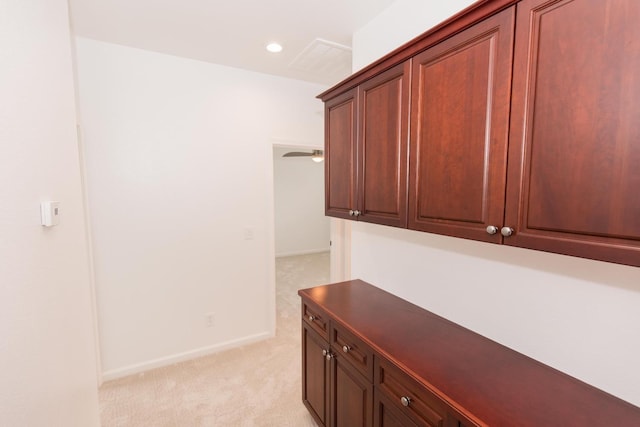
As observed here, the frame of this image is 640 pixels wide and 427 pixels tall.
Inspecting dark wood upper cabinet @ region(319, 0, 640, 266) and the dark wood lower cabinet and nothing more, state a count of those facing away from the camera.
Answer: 0

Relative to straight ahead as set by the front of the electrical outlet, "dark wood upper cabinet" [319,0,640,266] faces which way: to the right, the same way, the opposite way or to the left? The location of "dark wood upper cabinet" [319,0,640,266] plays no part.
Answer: to the right

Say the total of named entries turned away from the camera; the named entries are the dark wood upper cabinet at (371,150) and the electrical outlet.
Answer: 0

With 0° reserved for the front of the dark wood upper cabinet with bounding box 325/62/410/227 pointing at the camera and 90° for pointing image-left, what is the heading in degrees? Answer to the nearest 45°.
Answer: approximately 45°

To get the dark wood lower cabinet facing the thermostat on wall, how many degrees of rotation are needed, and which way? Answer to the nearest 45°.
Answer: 0° — it already faces it

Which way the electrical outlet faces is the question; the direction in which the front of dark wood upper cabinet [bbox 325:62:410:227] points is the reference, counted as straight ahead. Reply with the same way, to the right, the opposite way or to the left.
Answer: to the left

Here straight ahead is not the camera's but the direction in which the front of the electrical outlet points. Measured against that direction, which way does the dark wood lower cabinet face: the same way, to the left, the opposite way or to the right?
to the right

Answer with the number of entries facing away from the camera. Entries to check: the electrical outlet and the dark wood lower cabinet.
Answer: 0

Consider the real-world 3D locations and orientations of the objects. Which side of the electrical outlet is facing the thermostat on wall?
front
